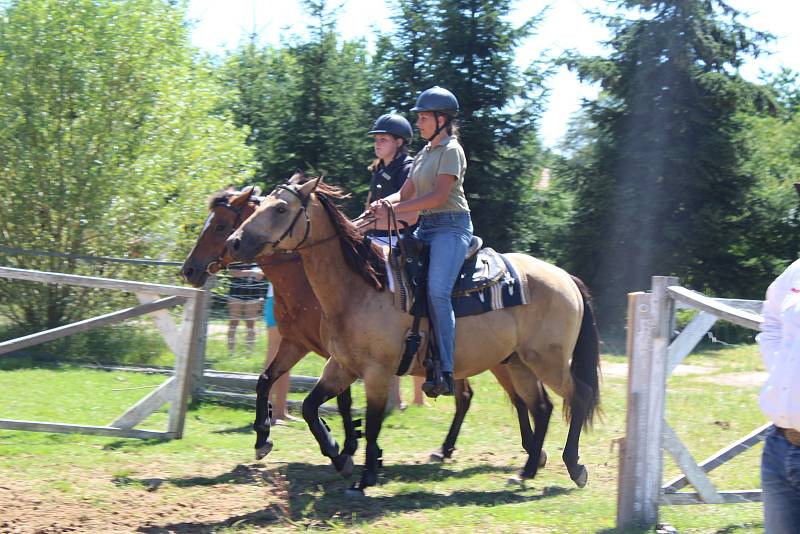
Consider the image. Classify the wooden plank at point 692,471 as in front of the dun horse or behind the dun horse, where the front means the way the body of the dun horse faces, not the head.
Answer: behind

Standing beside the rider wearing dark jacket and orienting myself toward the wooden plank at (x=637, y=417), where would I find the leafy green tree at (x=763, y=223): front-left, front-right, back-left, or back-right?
back-left

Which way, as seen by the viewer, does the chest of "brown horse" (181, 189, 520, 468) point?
to the viewer's left

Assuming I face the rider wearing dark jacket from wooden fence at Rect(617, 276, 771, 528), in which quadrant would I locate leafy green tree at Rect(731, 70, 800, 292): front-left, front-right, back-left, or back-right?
front-right

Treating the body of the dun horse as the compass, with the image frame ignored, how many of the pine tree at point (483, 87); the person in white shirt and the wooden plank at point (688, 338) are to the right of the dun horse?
1

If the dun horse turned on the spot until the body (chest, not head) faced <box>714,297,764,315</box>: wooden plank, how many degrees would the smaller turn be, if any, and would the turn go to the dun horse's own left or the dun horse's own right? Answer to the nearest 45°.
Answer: approximately 135° to the dun horse's own left

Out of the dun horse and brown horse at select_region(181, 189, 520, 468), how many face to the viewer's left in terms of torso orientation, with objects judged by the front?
2

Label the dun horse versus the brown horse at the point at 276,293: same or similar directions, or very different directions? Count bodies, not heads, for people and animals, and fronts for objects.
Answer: same or similar directions

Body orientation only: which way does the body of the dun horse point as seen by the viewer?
to the viewer's left

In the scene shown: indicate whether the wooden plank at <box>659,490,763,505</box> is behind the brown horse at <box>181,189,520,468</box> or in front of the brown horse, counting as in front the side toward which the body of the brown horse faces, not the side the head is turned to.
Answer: behind

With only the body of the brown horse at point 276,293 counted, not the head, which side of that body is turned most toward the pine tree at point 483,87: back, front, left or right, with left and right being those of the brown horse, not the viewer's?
right
